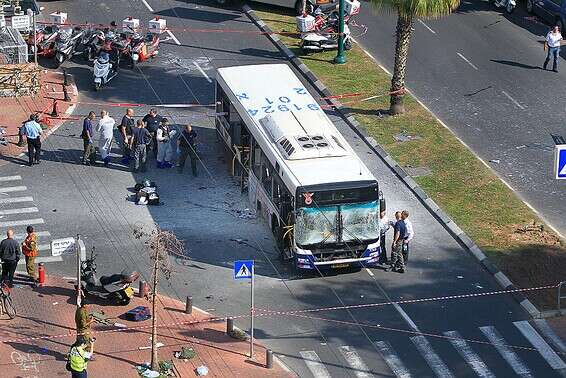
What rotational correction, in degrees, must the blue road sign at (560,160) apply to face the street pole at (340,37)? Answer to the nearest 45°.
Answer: approximately 135° to its right

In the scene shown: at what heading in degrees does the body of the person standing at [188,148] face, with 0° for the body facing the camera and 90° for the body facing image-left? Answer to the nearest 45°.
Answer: approximately 0°

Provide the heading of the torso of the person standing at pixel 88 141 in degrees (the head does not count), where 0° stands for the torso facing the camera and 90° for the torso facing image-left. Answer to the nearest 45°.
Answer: approximately 270°

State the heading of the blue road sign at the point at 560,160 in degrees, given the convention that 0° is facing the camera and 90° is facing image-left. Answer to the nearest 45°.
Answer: approximately 0°

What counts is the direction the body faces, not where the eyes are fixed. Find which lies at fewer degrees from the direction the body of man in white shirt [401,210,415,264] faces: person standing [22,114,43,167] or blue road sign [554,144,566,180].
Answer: the person standing

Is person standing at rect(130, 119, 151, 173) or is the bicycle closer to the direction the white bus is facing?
the bicycle

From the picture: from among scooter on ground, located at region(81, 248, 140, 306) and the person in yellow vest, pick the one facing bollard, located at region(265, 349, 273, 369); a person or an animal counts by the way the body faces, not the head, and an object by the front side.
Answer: the person in yellow vest

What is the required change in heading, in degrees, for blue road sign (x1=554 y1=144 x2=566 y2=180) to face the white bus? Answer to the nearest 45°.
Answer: approximately 90° to its right

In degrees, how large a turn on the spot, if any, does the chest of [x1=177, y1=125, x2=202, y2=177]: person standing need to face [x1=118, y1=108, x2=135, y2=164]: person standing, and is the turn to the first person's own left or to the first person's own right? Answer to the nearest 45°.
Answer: approximately 90° to the first person's own right

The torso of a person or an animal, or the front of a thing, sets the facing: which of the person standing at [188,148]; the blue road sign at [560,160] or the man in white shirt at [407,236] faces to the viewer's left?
the man in white shirt

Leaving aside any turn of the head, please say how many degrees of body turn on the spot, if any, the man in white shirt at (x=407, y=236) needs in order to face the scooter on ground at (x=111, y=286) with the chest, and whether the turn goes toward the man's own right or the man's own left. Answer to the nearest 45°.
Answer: approximately 45° to the man's own left
